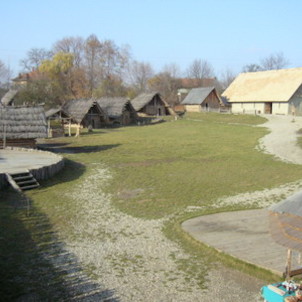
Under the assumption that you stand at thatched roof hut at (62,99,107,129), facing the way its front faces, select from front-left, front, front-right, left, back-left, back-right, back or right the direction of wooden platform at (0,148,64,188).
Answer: front-right

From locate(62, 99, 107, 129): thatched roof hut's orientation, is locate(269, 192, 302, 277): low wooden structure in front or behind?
in front

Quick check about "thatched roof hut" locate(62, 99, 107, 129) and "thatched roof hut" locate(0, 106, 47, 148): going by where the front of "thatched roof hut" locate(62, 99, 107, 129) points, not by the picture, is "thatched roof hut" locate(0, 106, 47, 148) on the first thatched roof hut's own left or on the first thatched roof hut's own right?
on the first thatched roof hut's own right

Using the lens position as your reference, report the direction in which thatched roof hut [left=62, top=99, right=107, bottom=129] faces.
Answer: facing the viewer and to the right of the viewer
